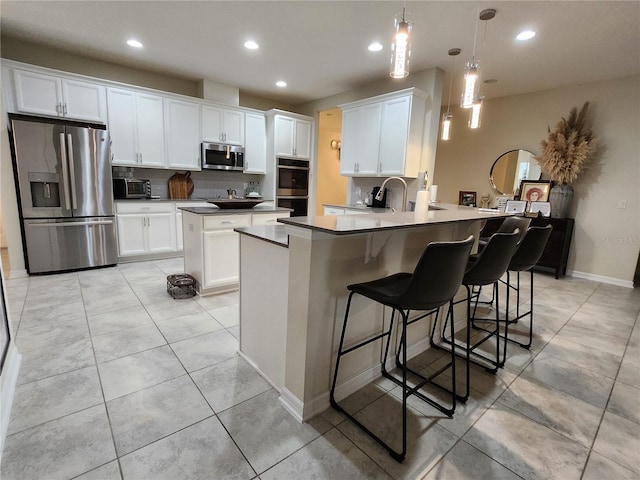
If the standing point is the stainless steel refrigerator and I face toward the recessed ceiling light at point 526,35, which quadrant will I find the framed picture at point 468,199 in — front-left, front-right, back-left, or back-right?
front-left

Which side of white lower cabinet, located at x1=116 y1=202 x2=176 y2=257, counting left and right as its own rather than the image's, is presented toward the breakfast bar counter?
front

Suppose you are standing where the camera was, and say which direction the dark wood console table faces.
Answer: facing the viewer

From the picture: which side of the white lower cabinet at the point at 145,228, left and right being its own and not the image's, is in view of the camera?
front

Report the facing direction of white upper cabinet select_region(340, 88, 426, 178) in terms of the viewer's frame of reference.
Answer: facing the viewer and to the left of the viewer

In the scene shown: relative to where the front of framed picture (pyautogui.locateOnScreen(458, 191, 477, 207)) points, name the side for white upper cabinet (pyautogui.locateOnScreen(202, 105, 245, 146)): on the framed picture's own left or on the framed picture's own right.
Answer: on the framed picture's own right

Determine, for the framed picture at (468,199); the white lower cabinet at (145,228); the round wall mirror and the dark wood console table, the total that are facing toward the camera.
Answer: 4

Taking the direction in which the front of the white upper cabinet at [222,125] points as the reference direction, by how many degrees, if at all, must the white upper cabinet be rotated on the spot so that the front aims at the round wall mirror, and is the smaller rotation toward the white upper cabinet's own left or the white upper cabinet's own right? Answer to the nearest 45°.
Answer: approximately 45° to the white upper cabinet's own left

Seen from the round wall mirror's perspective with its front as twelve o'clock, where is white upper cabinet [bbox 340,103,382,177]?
The white upper cabinet is roughly at 2 o'clock from the round wall mirror.

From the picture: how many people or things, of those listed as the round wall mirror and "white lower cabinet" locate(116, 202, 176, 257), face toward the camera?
2

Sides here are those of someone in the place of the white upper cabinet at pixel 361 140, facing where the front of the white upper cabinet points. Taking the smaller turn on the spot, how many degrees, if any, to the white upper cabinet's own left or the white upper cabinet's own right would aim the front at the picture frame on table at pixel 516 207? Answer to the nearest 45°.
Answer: approximately 90° to the white upper cabinet's own left

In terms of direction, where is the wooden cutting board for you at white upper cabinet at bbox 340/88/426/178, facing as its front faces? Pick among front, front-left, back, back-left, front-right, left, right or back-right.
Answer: front-right

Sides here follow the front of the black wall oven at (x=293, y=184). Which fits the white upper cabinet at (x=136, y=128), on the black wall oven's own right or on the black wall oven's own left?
on the black wall oven's own right
